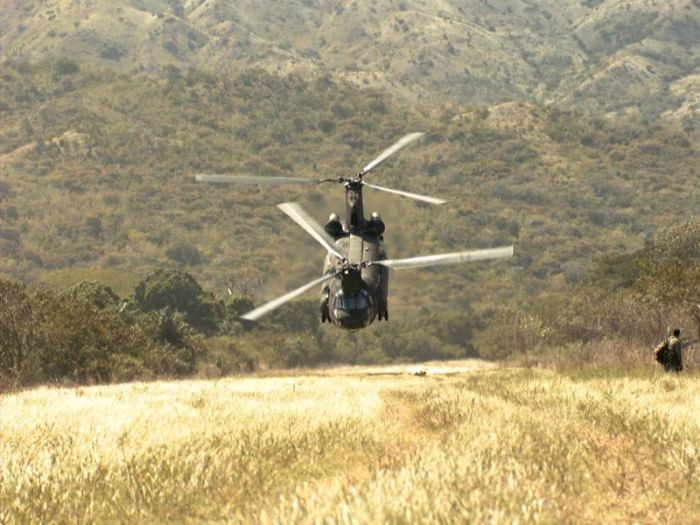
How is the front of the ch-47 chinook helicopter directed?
toward the camera
